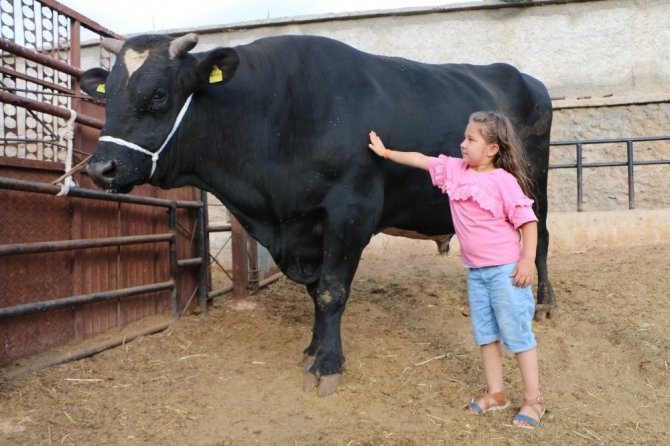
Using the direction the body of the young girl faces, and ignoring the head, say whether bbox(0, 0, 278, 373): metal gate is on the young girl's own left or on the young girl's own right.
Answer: on the young girl's own right

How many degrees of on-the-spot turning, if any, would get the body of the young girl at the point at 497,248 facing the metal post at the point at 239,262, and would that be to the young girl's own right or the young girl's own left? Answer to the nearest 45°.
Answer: approximately 90° to the young girl's own right

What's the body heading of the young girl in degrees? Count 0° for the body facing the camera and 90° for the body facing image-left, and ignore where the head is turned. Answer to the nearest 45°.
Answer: approximately 45°

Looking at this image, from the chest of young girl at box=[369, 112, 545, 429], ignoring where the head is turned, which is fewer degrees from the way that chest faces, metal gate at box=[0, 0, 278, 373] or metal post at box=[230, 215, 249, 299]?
the metal gate
